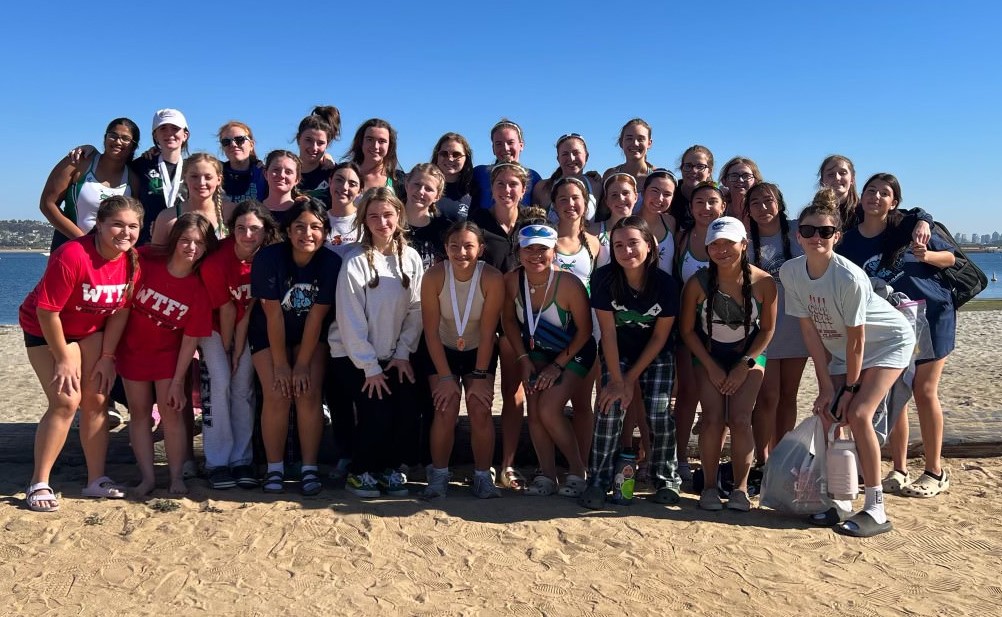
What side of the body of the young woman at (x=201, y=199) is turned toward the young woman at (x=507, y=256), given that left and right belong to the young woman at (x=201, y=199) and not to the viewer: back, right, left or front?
left

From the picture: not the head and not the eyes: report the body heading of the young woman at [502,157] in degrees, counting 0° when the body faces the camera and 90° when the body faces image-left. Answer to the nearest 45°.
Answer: approximately 0°

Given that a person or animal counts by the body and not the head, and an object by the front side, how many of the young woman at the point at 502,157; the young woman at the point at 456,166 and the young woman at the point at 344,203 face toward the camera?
3

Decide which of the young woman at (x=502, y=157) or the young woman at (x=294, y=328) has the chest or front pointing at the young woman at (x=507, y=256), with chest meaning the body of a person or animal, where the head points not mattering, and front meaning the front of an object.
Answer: the young woman at (x=502, y=157)

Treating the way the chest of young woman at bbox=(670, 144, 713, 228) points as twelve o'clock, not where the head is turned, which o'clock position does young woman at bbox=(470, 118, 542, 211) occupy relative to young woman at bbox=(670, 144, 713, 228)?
young woman at bbox=(470, 118, 542, 211) is roughly at 3 o'clock from young woman at bbox=(670, 144, 713, 228).
